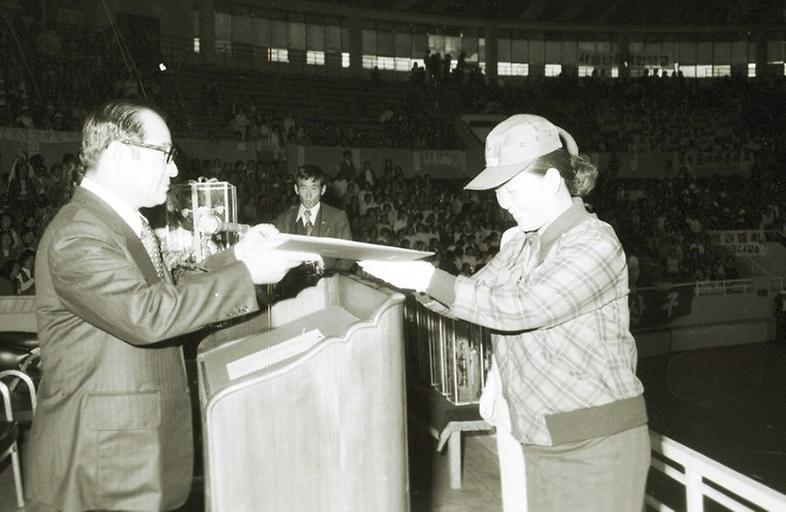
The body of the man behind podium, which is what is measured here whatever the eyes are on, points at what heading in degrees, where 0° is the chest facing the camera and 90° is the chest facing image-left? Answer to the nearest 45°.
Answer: approximately 0°

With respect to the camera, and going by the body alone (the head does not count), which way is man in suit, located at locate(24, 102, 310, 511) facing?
to the viewer's right

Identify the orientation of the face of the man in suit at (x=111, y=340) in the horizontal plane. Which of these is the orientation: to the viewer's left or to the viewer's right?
to the viewer's right

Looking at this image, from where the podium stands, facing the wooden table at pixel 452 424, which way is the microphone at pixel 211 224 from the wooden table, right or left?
left

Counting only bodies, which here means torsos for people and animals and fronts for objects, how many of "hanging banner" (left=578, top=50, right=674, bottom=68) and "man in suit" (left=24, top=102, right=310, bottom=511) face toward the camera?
1

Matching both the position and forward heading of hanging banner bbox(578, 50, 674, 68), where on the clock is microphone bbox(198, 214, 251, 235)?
The microphone is roughly at 12 o'clock from the hanging banner.

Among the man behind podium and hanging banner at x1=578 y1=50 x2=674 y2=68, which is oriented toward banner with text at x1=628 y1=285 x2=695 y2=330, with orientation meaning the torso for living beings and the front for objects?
the hanging banner

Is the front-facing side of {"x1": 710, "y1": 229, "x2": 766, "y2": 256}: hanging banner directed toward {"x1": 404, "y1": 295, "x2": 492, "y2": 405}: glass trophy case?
yes
